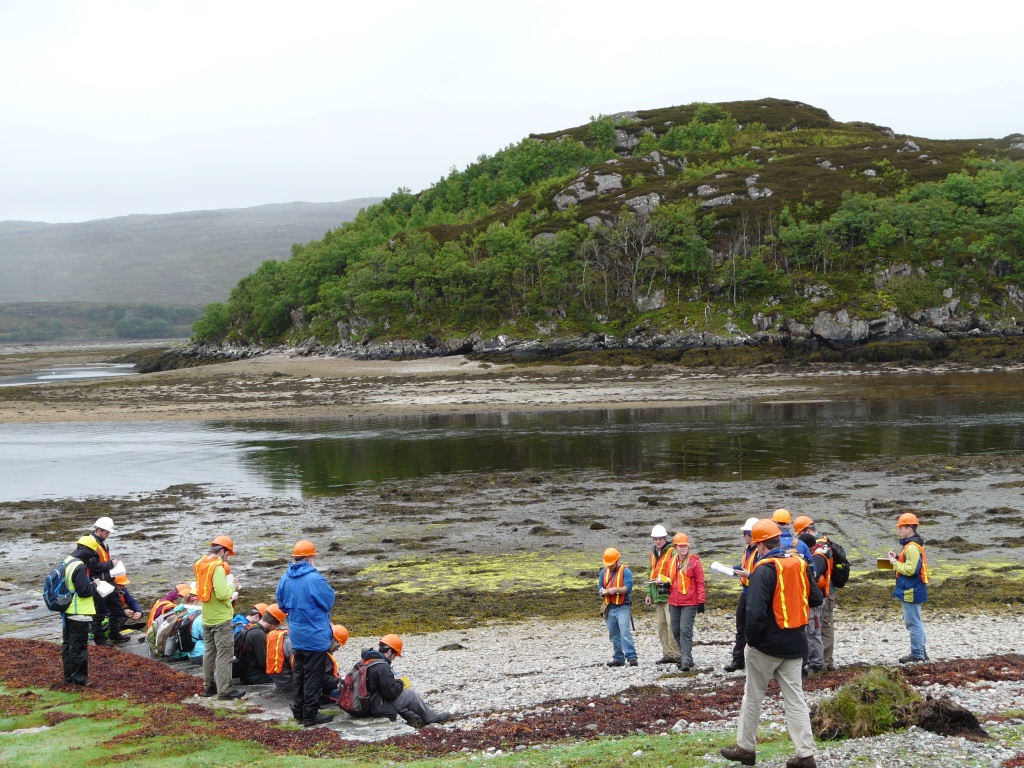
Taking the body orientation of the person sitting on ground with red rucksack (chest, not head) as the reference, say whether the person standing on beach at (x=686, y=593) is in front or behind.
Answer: in front

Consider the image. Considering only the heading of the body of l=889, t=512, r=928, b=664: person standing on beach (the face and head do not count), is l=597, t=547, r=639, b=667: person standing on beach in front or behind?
in front

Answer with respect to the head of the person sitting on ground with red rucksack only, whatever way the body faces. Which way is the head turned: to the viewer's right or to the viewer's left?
to the viewer's right

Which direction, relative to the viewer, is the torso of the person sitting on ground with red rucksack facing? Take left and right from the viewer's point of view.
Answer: facing to the right of the viewer

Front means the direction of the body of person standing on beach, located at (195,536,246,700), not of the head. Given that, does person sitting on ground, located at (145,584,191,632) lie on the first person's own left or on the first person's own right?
on the first person's own left

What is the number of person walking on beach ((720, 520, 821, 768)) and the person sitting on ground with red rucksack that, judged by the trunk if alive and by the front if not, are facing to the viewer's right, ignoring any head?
1

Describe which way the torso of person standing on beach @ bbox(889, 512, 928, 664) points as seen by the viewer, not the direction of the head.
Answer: to the viewer's left

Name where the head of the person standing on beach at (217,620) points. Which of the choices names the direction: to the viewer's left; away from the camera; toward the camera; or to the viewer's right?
to the viewer's right

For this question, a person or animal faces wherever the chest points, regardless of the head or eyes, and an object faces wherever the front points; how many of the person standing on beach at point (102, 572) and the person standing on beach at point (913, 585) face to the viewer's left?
1

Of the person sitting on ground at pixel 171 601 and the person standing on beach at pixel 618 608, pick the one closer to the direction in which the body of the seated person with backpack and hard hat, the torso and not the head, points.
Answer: the person standing on beach
